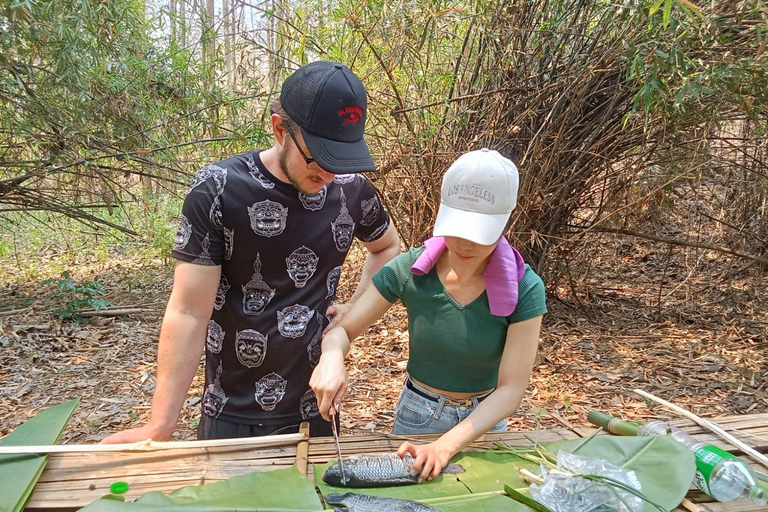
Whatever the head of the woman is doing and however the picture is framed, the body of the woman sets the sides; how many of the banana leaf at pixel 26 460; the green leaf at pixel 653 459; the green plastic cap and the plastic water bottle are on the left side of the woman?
2

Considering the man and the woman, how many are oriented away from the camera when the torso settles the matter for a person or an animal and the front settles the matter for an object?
0

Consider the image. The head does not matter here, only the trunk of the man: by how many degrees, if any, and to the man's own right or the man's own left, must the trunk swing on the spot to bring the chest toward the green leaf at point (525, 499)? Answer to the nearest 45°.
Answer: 0° — they already face it

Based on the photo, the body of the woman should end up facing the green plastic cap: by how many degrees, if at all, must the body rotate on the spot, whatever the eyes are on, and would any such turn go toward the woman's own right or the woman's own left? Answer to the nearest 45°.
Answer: approximately 45° to the woman's own right

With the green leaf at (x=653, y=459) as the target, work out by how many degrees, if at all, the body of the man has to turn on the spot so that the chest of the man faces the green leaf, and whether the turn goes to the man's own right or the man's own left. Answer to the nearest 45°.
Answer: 0° — they already face it
